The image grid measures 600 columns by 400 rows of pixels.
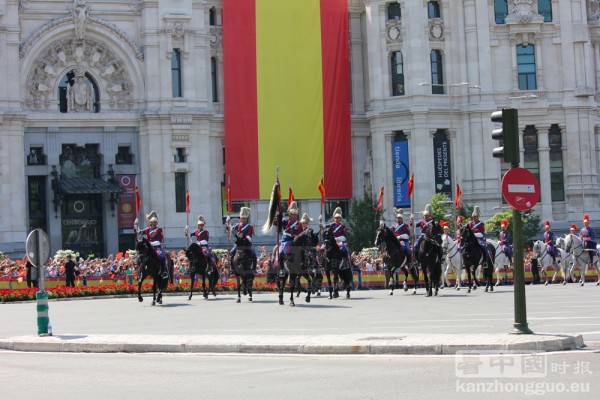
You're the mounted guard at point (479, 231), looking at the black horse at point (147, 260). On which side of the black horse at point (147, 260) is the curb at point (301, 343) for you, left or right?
left

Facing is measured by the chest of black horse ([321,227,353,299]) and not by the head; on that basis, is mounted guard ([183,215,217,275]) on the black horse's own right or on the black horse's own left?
on the black horse's own right

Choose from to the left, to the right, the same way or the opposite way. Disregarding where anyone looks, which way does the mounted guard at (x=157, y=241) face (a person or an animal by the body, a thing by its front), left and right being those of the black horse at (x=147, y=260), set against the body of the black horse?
the same way

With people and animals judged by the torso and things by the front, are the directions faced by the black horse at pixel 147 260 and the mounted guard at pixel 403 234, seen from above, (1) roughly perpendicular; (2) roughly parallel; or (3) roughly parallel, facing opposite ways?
roughly parallel

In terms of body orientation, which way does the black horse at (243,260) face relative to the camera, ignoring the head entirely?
toward the camera

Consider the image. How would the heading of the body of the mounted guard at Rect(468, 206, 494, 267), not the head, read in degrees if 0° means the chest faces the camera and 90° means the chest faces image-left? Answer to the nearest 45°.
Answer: approximately 45°

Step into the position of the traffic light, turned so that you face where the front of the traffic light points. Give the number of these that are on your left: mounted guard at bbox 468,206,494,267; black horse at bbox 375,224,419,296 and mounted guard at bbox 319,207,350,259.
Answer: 0

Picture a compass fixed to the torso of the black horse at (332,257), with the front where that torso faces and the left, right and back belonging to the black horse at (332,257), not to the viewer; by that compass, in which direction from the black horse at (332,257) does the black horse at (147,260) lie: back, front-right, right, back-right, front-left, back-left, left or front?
front-right

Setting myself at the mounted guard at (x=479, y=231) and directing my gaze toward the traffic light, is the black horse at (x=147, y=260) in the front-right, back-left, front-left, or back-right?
front-right

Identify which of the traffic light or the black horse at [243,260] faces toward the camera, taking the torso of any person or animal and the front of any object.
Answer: the black horse

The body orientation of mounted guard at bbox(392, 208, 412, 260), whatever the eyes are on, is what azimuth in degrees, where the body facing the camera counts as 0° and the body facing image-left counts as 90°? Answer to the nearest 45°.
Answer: approximately 45°

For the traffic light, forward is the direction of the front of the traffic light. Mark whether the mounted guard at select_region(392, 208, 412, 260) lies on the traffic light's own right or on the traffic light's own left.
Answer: on the traffic light's own right

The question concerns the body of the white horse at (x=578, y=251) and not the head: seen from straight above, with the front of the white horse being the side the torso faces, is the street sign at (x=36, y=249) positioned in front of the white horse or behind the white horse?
in front

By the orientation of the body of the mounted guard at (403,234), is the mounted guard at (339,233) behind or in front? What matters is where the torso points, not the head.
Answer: in front

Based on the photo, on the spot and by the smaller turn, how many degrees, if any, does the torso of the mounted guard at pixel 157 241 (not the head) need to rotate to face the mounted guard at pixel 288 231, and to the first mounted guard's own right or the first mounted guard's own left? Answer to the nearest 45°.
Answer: approximately 90° to the first mounted guard's own left

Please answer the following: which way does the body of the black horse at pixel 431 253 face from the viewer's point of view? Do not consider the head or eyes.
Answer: toward the camera
